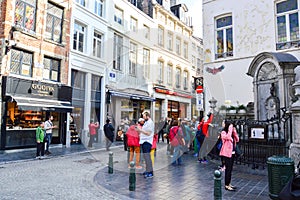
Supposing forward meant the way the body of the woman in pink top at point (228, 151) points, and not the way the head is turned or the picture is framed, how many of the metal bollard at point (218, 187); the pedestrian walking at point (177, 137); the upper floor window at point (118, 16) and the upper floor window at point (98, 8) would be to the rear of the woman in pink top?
3

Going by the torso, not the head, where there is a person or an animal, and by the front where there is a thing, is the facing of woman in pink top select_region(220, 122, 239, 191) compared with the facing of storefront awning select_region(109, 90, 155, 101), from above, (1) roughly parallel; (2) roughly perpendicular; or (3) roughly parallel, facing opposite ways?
roughly parallel

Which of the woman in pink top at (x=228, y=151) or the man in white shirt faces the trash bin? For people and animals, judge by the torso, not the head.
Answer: the woman in pink top

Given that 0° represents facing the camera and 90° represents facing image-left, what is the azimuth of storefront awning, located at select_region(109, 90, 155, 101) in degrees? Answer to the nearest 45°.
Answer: approximately 315°

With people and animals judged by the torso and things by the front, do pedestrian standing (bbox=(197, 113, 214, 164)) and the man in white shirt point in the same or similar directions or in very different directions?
very different directions

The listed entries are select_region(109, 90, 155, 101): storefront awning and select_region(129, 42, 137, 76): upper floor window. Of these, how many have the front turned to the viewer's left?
0

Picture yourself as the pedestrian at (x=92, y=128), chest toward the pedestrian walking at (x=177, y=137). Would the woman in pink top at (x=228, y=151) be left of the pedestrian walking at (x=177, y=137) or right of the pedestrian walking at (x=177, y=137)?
right

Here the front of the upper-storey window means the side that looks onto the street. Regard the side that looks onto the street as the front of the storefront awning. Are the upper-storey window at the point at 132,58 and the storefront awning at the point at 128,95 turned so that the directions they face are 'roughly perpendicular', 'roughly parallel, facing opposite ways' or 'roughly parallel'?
roughly parallel

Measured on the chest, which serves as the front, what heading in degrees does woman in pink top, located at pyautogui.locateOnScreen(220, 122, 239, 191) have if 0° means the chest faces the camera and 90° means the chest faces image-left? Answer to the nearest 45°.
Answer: approximately 315°

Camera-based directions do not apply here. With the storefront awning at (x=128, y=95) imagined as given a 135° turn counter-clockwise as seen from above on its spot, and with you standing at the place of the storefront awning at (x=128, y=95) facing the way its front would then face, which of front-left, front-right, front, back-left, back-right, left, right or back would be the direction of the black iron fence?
right
